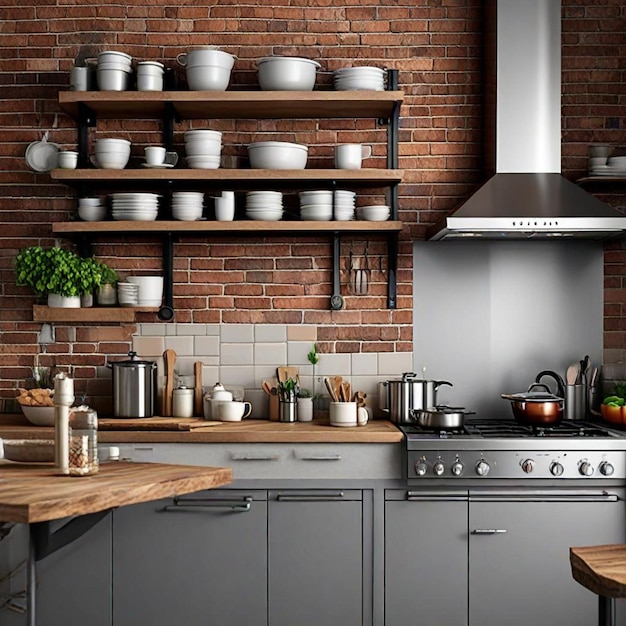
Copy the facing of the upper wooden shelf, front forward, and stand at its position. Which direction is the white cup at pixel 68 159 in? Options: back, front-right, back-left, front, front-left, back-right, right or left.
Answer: right

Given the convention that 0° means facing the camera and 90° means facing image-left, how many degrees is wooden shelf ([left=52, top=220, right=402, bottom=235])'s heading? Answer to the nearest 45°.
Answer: approximately 0°

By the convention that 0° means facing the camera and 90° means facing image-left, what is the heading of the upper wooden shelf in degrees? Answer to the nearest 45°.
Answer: approximately 0°

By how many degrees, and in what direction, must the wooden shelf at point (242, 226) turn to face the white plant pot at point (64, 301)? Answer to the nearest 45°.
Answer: approximately 90° to its right

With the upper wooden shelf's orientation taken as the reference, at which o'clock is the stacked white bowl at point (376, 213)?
The stacked white bowl is roughly at 9 o'clock from the upper wooden shelf.

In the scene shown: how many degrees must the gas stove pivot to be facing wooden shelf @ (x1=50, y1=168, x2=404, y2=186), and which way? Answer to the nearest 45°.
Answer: approximately 90° to its right

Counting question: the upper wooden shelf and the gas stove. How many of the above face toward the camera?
2

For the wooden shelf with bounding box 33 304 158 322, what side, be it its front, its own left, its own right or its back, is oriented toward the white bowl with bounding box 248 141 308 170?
left

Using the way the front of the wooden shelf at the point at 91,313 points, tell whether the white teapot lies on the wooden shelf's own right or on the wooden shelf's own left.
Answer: on the wooden shelf's own left
